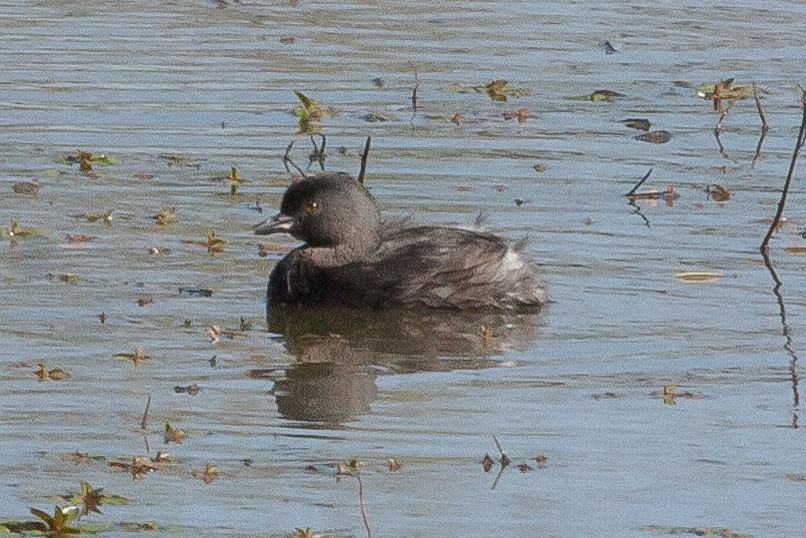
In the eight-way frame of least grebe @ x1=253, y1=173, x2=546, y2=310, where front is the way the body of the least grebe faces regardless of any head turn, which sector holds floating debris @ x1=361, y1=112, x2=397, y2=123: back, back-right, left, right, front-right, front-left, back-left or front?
right

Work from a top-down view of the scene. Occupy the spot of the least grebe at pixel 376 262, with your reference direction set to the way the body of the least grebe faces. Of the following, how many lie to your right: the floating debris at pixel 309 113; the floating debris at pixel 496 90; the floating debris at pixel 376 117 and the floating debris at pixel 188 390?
3

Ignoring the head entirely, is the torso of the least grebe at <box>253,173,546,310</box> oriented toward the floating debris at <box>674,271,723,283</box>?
no

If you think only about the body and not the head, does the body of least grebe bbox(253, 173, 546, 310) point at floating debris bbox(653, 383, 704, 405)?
no

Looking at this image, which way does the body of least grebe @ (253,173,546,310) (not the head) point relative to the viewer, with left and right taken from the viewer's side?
facing to the left of the viewer

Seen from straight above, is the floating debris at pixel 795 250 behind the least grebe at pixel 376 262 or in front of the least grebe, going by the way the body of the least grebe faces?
behind

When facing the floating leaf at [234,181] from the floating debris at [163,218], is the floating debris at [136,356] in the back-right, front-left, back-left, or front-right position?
back-right

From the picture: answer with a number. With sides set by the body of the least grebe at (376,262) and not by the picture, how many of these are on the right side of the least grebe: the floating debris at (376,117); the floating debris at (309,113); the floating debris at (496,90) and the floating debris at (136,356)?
3

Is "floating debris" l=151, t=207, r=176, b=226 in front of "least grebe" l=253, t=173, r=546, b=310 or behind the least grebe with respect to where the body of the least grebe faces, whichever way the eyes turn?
in front

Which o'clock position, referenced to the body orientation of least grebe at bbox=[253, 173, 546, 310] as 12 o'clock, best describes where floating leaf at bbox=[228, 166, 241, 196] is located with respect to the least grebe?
The floating leaf is roughly at 2 o'clock from the least grebe.

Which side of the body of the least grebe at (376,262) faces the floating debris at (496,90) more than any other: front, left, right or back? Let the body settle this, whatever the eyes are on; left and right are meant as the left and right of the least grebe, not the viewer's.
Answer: right

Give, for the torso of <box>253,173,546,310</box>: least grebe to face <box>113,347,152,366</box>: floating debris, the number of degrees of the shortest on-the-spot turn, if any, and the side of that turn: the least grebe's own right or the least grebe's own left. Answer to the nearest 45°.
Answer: approximately 45° to the least grebe's own left

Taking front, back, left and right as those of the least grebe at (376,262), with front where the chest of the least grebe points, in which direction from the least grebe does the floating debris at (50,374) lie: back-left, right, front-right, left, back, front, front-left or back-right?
front-left

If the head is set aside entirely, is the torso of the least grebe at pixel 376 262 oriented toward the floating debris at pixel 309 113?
no

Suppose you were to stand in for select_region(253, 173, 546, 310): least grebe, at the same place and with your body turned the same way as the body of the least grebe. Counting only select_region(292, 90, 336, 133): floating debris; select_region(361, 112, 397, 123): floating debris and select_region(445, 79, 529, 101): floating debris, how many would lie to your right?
3
